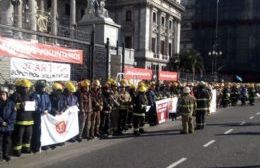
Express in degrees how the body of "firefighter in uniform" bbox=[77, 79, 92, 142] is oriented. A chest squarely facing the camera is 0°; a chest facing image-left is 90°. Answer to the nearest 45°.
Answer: approximately 315°

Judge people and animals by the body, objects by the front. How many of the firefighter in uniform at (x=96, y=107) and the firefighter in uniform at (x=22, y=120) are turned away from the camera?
0

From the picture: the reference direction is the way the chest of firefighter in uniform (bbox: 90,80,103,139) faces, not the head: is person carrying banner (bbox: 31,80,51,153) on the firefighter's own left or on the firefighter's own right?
on the firefighter's own right

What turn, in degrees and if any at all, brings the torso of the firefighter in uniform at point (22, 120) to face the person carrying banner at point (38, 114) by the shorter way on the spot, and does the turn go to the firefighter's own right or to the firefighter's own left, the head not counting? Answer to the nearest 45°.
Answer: approximately 90° to the firefighter's own left

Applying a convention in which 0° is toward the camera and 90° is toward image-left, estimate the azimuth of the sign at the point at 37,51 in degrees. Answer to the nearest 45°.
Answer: approximately 315°

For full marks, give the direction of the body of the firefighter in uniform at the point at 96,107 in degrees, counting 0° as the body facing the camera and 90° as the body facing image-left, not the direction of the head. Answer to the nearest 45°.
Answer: approximately 315°
